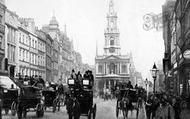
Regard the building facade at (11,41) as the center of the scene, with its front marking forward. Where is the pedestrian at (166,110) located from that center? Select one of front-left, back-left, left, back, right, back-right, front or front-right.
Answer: front-right

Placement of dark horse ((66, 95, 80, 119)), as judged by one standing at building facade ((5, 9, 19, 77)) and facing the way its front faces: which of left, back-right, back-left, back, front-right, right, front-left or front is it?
front-right

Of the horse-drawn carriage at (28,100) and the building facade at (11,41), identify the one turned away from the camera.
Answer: the horse-drawn carriage

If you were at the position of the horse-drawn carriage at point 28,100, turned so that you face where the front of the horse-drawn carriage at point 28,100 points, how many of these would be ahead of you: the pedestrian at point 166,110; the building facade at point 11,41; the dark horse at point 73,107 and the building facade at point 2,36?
2

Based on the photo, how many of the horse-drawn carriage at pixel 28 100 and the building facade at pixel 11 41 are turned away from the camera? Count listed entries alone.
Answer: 1

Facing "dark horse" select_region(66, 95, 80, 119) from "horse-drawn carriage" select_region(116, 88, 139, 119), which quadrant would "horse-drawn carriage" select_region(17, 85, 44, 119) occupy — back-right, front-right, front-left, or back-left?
front-right

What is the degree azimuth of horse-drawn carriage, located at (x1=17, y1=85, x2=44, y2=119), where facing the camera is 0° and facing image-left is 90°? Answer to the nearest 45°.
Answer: approximately 180°

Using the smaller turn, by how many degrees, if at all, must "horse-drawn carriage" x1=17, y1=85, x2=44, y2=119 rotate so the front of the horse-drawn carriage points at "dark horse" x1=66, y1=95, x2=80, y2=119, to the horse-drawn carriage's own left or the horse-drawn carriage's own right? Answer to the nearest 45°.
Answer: approximately 135° to the horse-drawn carriage's own right

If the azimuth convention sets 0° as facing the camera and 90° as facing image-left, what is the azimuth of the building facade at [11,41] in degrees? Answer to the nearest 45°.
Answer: approximately 315°

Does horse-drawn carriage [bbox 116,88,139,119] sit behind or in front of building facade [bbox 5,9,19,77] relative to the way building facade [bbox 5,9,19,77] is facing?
in front

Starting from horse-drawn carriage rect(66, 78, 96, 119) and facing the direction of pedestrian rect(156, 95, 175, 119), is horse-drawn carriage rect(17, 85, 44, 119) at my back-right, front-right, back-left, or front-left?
back-left
